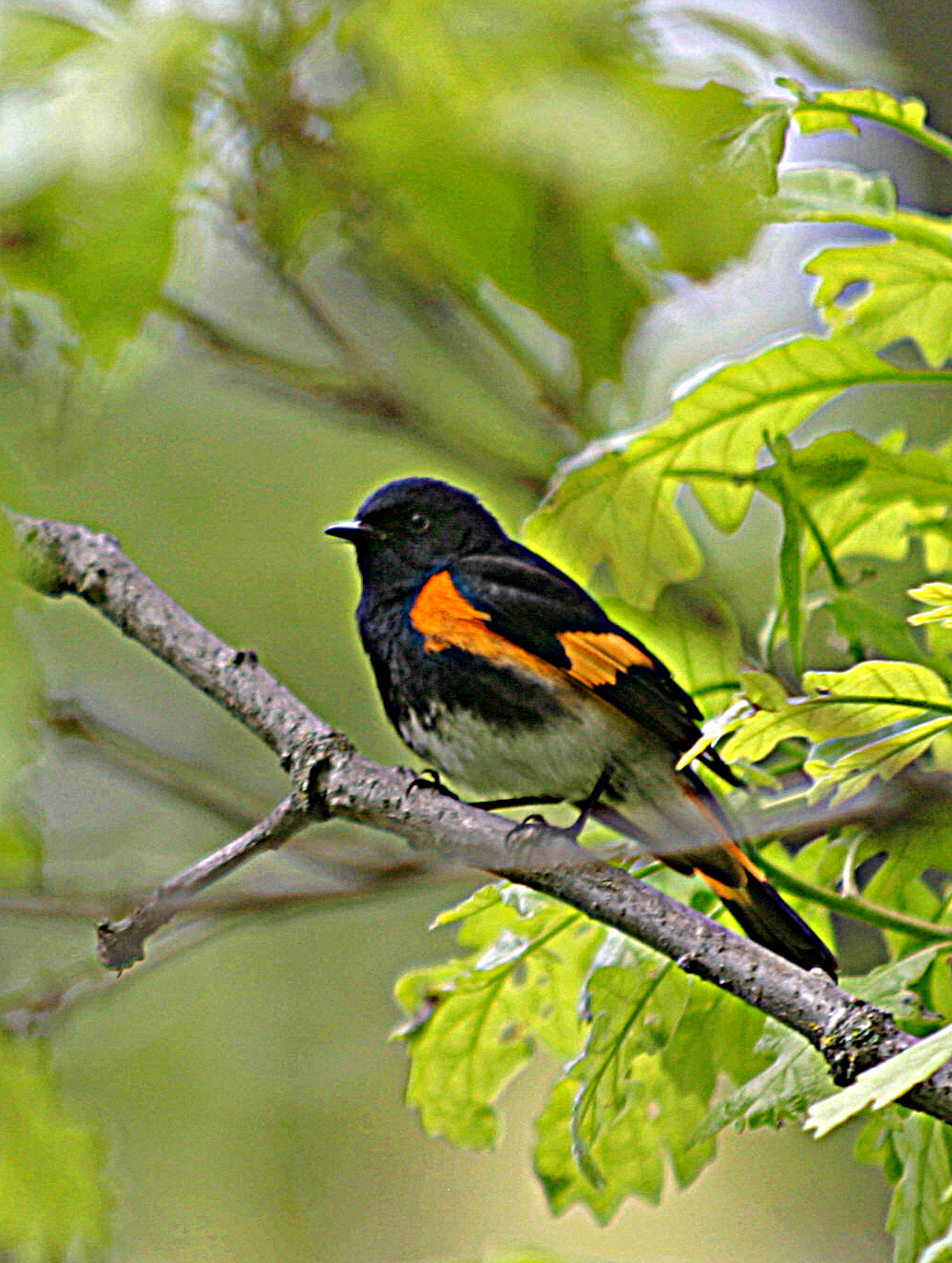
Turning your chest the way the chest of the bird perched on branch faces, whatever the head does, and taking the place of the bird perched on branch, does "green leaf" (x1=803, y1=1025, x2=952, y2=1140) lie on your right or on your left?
on your left

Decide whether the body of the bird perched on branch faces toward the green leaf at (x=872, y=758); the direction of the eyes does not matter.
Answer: no

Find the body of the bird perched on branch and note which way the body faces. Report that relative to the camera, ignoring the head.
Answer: to the viewer's left
